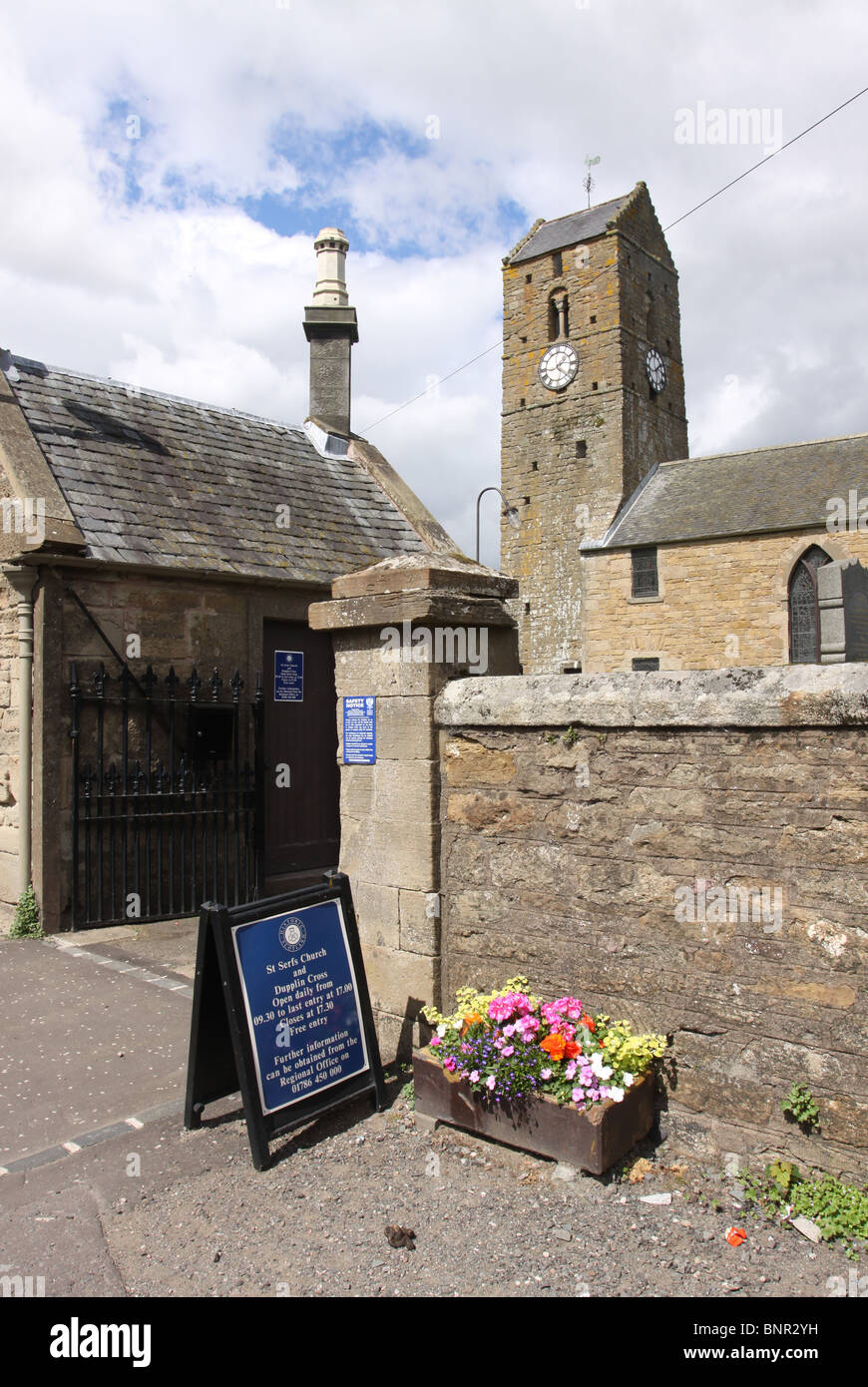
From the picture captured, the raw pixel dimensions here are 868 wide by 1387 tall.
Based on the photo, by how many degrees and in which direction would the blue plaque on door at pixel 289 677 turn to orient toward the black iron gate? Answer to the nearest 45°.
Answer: approximately 45° to its right

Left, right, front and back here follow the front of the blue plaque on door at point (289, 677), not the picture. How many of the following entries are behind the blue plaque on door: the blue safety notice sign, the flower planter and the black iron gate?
0

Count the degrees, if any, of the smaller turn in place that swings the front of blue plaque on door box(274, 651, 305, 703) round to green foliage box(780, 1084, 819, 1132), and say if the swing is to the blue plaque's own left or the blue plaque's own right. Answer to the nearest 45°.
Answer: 0° — it already faces it

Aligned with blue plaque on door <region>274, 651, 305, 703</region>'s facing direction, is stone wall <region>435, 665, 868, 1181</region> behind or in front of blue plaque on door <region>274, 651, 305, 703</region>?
in front

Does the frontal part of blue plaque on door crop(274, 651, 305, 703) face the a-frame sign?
yes

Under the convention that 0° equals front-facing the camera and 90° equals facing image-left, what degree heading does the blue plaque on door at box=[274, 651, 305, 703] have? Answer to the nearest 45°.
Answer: approximately 0°

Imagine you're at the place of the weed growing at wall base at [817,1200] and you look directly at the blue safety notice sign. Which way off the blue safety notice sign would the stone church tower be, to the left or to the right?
right

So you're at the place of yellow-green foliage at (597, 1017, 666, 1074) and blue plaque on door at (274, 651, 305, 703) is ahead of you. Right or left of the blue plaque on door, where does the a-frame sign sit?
left

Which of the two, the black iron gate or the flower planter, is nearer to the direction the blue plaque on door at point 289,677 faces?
the flower planter

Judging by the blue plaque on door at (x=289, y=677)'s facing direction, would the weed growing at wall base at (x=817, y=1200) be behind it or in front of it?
in front

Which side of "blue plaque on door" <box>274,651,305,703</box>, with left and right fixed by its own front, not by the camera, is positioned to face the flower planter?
front

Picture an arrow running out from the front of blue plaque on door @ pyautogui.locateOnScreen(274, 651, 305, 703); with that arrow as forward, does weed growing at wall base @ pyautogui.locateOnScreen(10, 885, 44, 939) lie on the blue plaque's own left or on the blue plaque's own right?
on the blue plaque's own right

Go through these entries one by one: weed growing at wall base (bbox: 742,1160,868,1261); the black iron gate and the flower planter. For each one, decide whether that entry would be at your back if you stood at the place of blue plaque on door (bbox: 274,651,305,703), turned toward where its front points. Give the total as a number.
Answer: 0

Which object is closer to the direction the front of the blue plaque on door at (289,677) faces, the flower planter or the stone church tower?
the flower planter

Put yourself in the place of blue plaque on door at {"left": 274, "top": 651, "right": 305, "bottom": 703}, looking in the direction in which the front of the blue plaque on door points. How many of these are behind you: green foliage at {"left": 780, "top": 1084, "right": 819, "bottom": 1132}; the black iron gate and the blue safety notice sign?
0

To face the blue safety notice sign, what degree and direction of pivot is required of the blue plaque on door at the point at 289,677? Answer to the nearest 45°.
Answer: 0° — it already faces it
